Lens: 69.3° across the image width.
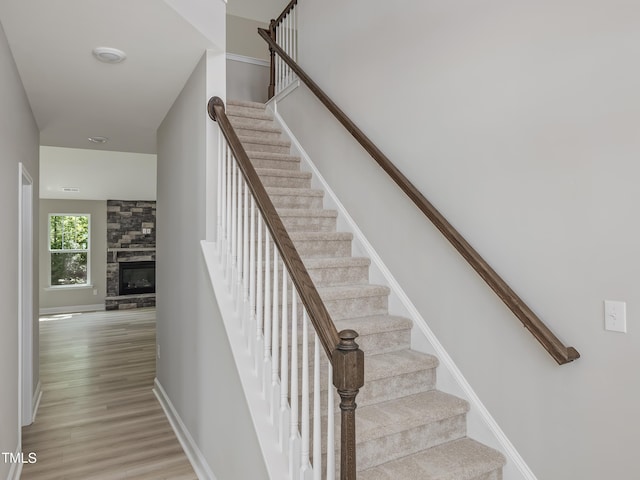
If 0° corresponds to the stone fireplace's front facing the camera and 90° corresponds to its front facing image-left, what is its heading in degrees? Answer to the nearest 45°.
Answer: approximately 0°

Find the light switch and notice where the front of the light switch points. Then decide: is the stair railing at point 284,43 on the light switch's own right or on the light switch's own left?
on the light switch's own right

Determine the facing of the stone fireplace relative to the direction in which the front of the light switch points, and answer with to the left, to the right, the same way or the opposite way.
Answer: to the left

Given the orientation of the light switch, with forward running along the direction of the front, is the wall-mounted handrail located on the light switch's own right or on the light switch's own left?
on the light switch's own right

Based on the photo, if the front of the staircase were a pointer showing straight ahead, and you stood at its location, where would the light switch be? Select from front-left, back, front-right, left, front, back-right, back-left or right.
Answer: front-left

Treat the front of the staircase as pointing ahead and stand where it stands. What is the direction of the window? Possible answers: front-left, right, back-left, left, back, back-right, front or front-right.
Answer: back-right

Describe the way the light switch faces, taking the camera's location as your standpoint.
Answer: facing the viewer and to the left of the viewer

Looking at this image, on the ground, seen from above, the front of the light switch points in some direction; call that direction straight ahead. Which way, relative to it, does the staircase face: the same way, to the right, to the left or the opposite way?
to the left

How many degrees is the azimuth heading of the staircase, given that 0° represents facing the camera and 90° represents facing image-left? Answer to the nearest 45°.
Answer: approximately 0°

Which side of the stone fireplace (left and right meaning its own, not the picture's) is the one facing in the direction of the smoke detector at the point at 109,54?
front

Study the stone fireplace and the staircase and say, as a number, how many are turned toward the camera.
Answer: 2

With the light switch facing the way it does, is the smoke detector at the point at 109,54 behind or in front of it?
in front

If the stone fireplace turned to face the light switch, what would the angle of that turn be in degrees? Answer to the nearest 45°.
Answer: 0° — it already faces it

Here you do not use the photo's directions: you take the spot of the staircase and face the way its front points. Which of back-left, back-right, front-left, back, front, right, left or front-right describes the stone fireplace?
back-right
